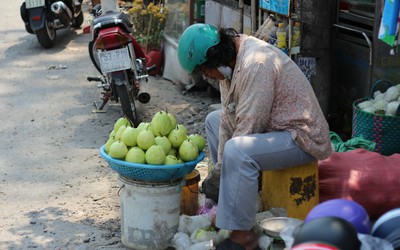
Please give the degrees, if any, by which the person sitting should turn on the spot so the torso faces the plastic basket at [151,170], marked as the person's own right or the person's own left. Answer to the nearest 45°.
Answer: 0° — they already face it

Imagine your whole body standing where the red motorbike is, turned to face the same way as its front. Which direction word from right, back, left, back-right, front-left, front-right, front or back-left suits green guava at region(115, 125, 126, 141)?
back

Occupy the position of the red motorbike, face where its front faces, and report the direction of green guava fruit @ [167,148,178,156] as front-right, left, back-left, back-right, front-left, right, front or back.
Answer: back

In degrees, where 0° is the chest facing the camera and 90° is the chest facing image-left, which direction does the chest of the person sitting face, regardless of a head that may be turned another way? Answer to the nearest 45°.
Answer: approximately 90°

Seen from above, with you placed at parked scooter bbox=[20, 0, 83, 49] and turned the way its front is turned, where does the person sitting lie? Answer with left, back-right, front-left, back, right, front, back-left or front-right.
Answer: back-right

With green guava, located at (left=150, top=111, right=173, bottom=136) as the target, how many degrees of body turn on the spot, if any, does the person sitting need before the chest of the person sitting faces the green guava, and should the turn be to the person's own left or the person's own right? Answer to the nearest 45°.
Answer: approximately 45° to the person's own right

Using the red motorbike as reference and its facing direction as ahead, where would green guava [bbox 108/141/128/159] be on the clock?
The green guava is roughly at 6 o'clock from the red motorbike.

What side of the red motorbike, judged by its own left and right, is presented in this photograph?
back

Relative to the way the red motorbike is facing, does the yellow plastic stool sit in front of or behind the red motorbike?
behind

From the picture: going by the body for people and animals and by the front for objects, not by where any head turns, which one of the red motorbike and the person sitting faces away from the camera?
the red motorbike

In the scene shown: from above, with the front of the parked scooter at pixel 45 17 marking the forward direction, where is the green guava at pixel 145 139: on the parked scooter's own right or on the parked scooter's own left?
on the parked scooter's own right

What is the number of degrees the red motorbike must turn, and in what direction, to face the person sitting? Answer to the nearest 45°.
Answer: approximately 180°

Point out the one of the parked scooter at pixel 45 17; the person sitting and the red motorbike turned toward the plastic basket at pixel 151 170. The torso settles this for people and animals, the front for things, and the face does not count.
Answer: the person sitting

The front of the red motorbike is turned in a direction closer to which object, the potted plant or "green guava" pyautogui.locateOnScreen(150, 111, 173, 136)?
the potted plant

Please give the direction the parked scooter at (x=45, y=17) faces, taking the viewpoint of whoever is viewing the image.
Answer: facing away from the viewer and to the right of the viewer

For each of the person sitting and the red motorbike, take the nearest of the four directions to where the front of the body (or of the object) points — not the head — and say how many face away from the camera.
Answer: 1
